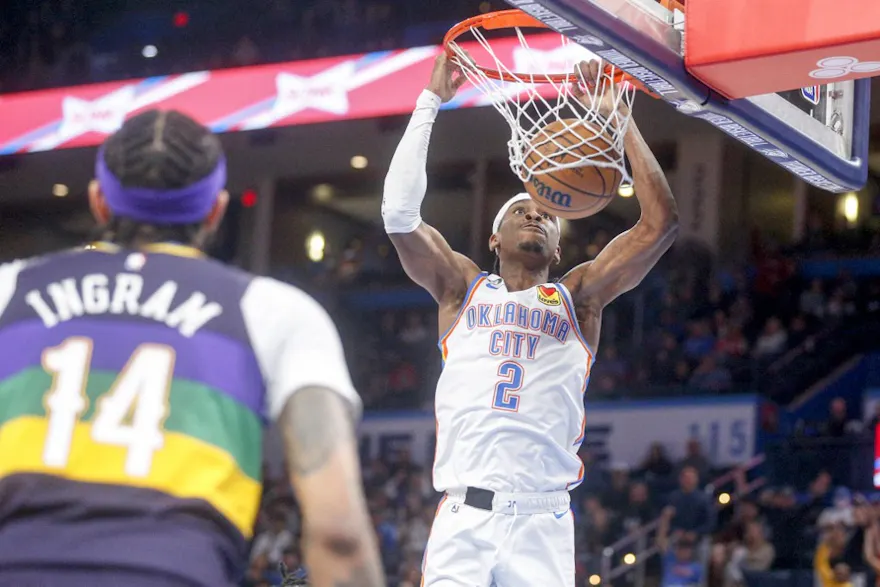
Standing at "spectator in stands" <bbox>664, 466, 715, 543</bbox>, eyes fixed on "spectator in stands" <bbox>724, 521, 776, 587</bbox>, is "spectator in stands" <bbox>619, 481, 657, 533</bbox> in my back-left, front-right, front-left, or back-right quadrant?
back-right

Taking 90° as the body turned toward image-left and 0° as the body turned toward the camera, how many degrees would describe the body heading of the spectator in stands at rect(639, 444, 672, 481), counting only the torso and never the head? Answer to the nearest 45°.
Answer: approximately 0°

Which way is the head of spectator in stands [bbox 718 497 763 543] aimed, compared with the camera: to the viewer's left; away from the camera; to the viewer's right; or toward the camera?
toward the camera

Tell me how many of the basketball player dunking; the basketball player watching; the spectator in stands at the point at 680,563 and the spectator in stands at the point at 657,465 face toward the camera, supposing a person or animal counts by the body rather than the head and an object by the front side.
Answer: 3

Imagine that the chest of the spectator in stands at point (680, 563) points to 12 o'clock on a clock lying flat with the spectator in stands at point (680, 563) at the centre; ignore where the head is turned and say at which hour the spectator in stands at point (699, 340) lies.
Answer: the spectator in stands at point (699, 340) is roughly at 6 o'clock from the spectator in stands at point (680, 563).

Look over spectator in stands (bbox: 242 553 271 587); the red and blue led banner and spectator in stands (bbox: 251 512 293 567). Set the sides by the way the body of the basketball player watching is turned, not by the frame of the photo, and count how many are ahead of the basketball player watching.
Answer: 3

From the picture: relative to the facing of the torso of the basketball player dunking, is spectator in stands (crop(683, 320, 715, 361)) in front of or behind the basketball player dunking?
behind

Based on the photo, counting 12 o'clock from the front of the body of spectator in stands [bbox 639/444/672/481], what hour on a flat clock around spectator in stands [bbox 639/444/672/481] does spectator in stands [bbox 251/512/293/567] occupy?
spectator in stands [bbox 251/512/293/567] is roughly at 3 o'clock from spectator in stands [bbox 639/444/672/481].

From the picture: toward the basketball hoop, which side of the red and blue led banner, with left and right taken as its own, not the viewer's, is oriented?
front

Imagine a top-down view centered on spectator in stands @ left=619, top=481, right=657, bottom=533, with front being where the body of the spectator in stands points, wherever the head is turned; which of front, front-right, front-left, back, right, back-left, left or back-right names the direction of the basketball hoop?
front

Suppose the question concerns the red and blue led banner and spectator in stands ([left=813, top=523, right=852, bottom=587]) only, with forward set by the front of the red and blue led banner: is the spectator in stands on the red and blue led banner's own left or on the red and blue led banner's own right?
on the red and blue led banner's own left

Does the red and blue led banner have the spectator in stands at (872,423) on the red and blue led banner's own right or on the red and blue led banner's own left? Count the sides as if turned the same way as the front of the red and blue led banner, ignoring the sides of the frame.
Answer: on the red and blue led banner's own left

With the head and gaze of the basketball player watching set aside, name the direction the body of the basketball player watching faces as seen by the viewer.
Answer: away from the camera

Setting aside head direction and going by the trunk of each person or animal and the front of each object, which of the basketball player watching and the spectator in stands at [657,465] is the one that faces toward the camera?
the spectator in stands

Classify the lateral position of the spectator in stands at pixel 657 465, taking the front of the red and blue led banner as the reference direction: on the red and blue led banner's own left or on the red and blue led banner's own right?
on the red and blue led banner's own left

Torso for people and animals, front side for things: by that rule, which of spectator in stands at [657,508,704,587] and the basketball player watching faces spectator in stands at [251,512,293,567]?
the basketball player watching

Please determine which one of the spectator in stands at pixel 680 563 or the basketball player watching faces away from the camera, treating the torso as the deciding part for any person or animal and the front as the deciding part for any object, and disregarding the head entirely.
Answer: the basketball player watching

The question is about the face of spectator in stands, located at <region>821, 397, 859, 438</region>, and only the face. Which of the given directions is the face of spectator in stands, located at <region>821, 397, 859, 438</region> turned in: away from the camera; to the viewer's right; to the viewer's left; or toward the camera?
toward the camera

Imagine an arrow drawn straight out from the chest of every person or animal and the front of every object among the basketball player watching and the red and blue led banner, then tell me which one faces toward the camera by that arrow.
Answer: the red and blue led banner

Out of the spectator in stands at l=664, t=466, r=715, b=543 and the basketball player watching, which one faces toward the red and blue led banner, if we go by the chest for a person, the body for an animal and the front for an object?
the basketball player watching

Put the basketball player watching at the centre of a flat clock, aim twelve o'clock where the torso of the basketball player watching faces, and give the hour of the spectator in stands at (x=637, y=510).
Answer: The spectator in stands is roughly at 1 o'clock from the basketball player watching.

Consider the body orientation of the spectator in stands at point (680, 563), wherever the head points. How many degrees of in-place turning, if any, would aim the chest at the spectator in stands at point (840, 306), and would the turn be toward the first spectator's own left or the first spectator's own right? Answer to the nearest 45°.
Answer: approximately 135° to the first spectator's own left

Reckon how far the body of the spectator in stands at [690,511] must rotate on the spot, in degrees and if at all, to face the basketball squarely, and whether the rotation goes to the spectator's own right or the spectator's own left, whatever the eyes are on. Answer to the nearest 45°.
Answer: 0° — they already face it

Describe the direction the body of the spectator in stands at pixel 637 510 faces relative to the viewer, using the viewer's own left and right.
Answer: facing the viewer

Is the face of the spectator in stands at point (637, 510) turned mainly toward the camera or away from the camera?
toward the camera
